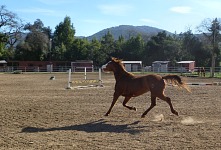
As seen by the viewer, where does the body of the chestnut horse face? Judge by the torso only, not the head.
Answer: to the viewer's left
